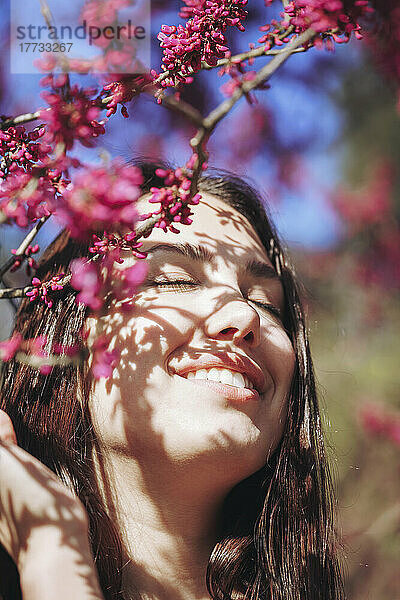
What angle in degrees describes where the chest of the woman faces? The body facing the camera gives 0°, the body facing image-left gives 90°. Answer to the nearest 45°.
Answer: approximately 315°
